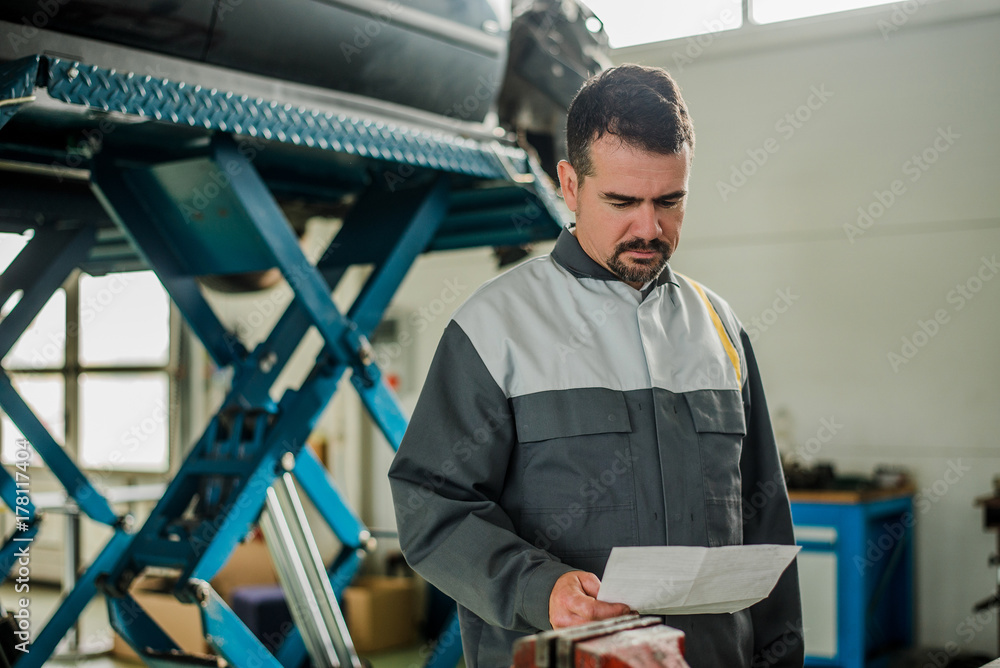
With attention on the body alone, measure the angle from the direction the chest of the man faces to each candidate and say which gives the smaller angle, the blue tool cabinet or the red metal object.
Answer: the red metal object

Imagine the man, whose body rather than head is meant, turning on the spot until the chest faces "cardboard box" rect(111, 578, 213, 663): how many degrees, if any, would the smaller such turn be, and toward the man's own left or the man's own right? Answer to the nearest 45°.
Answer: approximately 180°

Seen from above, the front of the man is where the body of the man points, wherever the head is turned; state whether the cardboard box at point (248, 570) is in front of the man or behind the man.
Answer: behind

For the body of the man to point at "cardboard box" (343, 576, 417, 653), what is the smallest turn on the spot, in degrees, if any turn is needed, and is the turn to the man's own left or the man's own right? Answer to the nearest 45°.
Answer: approximately 135° to the man's own left

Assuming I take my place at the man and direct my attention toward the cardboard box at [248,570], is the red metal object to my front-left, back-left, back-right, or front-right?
back-left

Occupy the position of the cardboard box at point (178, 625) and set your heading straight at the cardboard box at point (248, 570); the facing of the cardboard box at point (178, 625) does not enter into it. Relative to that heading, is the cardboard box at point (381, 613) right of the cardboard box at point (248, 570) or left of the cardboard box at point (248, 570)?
right

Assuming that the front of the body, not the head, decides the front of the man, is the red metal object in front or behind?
in front

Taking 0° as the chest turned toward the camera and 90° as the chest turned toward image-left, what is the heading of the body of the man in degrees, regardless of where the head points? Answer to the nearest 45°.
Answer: approximately 315°

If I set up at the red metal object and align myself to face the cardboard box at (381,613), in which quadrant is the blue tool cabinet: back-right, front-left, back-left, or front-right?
front-right

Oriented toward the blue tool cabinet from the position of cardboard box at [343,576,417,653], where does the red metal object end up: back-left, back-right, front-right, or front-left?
front-right
